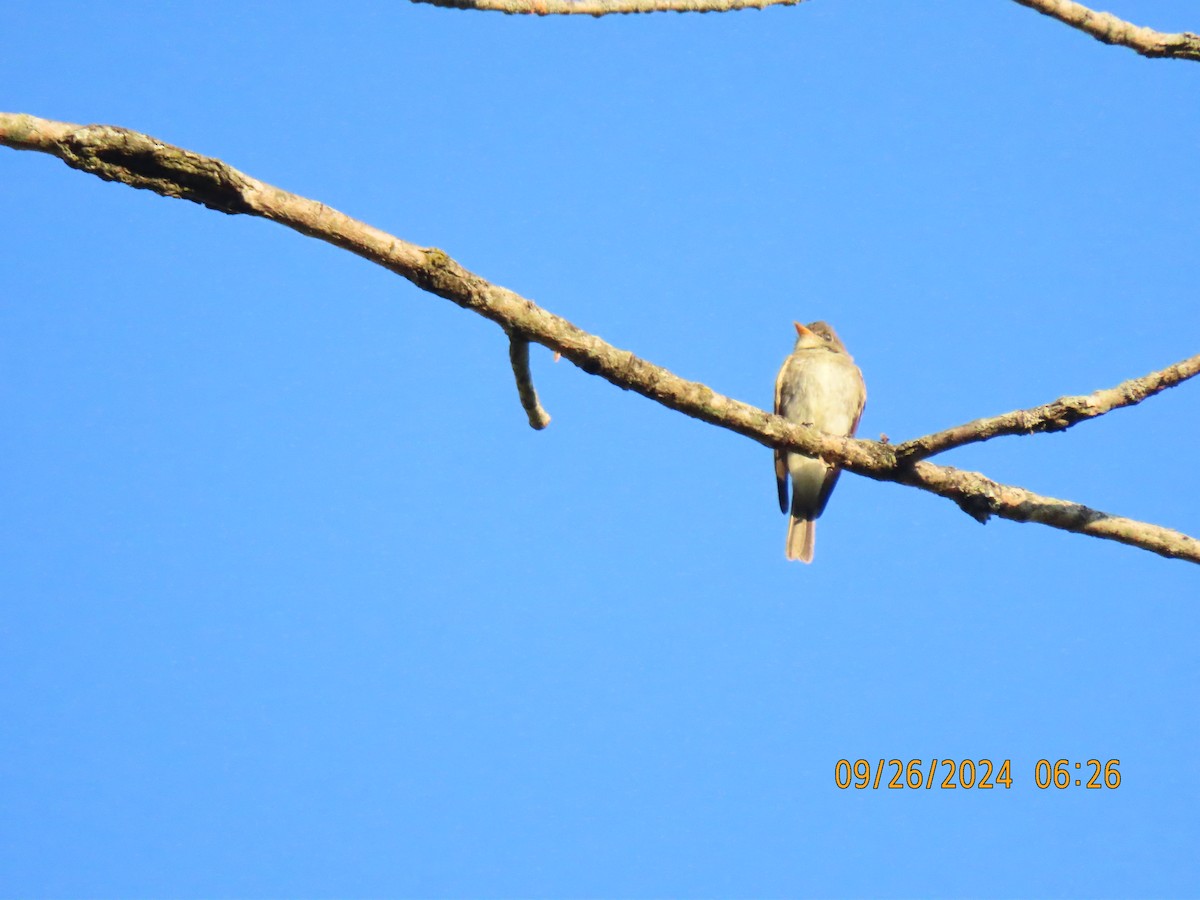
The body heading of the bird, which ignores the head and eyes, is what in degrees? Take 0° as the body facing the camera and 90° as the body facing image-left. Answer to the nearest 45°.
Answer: approximately 0°
